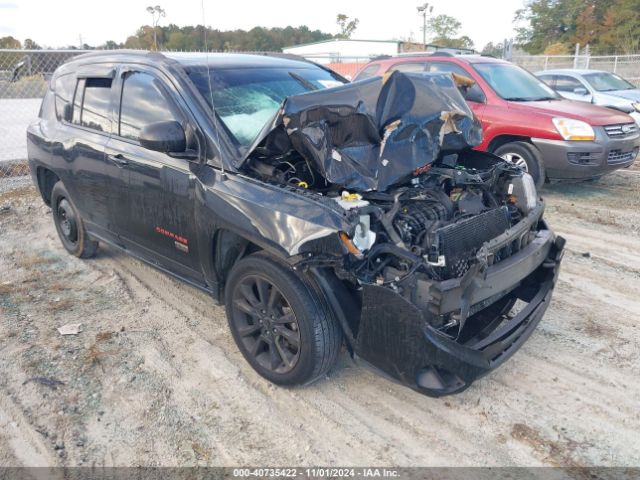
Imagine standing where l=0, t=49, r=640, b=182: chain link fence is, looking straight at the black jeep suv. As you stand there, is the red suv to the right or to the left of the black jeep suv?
left

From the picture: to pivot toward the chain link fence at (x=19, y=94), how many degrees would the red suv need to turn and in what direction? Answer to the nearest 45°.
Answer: approximately 135° to its right

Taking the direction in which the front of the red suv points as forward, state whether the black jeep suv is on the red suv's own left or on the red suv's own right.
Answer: on the red suv's own right

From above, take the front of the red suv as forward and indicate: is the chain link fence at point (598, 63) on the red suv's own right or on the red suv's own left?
on the red suv's own left

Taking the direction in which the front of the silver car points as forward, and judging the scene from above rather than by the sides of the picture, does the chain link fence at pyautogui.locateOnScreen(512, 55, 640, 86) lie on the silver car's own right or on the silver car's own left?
on the silver car's own left

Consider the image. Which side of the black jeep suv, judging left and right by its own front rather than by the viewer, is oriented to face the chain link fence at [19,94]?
back

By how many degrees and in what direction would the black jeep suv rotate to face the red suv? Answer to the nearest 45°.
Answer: approximately 90° to its left
